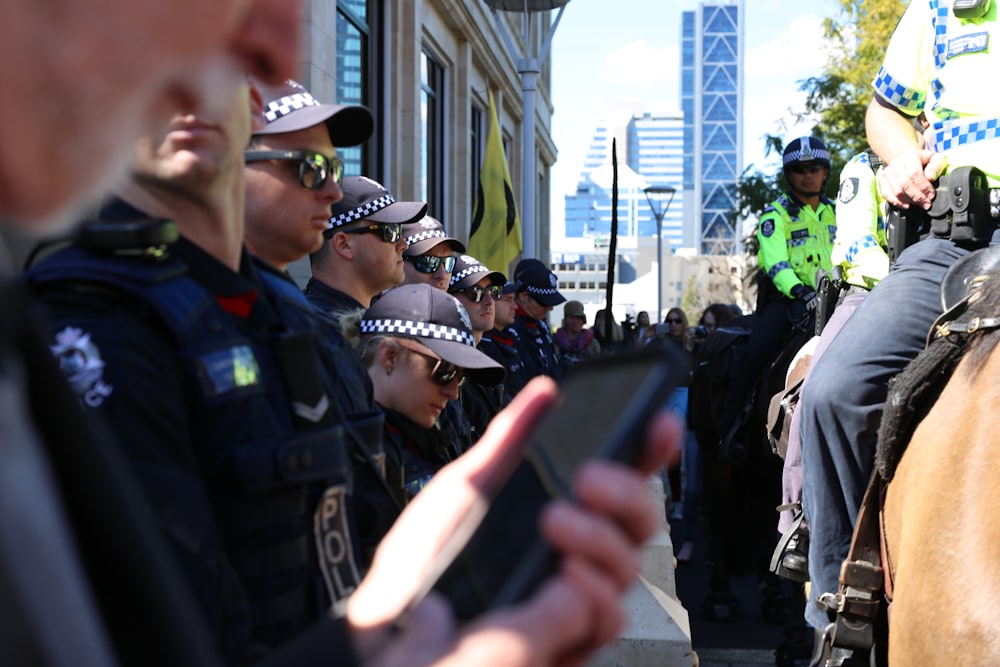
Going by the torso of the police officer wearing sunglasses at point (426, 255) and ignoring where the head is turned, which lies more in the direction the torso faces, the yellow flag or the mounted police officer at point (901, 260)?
the mounted police officer

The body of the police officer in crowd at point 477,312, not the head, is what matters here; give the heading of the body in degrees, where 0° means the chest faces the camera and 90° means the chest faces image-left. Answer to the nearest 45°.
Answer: approximately 315°

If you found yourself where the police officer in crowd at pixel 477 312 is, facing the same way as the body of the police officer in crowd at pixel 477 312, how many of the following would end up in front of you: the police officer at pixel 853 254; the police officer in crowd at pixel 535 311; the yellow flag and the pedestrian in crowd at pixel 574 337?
1

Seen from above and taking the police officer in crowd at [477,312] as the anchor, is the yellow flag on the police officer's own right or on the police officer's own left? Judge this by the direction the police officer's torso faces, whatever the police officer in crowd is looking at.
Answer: on the police officer's own left

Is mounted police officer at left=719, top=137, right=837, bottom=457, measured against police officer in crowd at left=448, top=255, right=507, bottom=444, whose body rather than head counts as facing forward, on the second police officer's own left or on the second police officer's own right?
on the second police officer's own left

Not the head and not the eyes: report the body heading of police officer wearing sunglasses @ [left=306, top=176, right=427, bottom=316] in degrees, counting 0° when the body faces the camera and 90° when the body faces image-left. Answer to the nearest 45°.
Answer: approximately 270°

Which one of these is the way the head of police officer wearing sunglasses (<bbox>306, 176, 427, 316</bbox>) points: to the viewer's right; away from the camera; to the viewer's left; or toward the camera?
to the viewer's right

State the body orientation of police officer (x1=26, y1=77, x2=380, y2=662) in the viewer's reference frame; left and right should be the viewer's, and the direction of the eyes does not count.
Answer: facing the viewer and to the right of the viewer

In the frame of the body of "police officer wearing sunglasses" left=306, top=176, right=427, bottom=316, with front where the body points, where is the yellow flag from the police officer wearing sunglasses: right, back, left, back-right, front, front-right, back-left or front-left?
left

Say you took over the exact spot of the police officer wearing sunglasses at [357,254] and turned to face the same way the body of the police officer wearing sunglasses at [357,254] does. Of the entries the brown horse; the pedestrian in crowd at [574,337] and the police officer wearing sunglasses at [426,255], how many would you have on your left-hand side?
2

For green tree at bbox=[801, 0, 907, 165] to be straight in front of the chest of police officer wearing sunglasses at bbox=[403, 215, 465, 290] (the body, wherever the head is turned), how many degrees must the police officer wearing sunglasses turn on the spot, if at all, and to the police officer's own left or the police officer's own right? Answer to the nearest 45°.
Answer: approximately 90° to the police officer's own left
